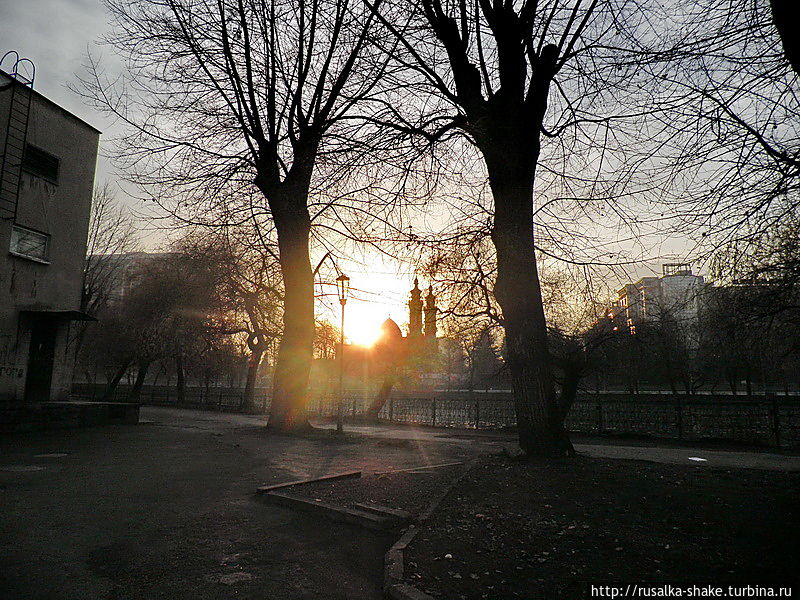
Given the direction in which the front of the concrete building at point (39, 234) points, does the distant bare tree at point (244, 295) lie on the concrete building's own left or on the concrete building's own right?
on the concrete building's own left

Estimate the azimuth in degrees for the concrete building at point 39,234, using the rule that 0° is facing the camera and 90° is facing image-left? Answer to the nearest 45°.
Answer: approximately 315°
